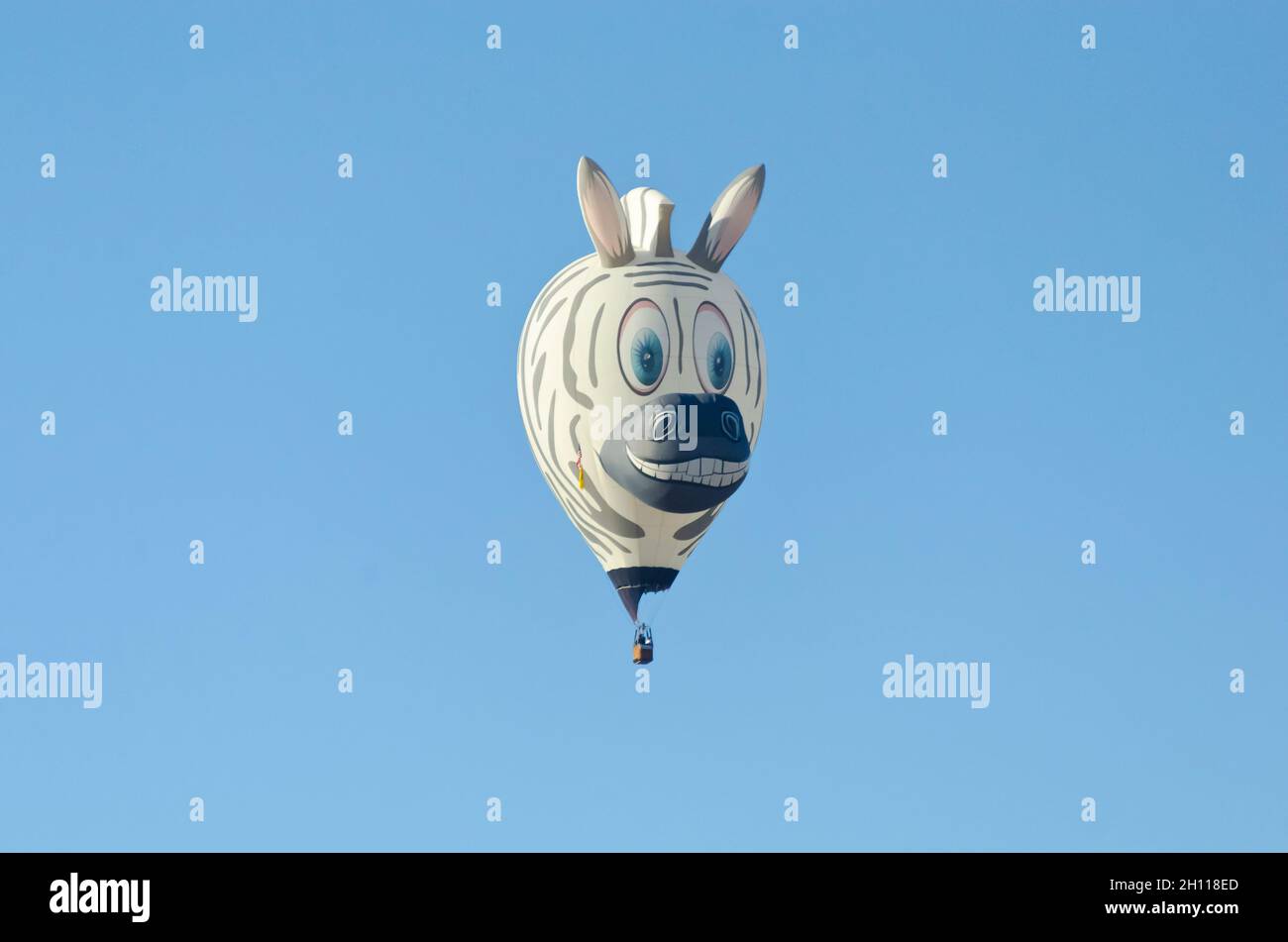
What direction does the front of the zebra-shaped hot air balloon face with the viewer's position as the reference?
facing the viewer and to the right of the viewer
